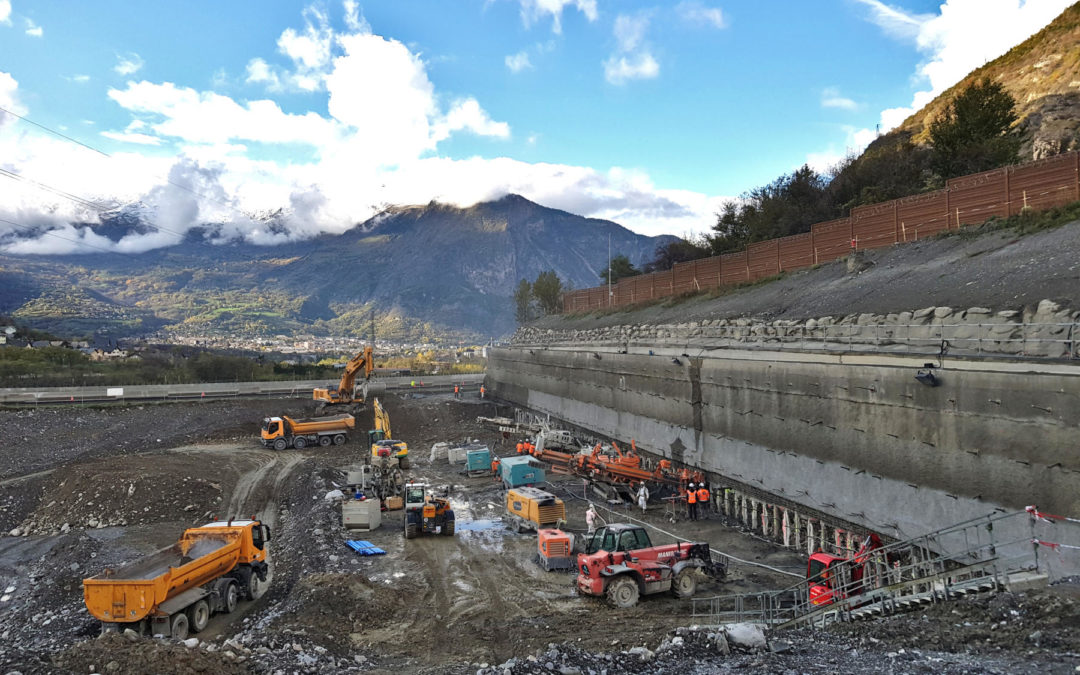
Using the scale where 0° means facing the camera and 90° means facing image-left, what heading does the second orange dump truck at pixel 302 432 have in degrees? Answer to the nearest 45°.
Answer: approximately 45°

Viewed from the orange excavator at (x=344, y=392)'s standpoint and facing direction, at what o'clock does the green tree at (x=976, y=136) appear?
The green tree is roughly at 1 o'clock from the orange excavator.

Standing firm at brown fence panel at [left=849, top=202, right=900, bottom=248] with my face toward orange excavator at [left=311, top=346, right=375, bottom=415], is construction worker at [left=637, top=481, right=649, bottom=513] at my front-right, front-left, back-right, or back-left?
front-left

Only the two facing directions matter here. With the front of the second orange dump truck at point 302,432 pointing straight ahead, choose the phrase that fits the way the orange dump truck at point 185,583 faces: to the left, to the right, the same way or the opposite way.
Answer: the opposite way

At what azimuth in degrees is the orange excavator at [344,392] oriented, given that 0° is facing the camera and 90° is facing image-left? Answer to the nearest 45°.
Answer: approximately 270°

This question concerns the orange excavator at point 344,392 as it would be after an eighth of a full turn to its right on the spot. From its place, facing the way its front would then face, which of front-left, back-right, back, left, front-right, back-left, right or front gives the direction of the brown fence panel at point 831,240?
front

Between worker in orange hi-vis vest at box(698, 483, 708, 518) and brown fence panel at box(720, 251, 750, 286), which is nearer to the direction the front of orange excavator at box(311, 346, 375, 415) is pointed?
the brown fence panel

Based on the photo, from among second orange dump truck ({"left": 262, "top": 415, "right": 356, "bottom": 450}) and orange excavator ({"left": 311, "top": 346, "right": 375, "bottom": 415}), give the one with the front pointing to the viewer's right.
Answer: the orange excavator

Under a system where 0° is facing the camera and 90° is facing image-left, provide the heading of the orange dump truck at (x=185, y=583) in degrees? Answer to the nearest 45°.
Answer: approximately 225°

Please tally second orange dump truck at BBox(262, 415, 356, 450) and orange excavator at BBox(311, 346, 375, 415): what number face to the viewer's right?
1
